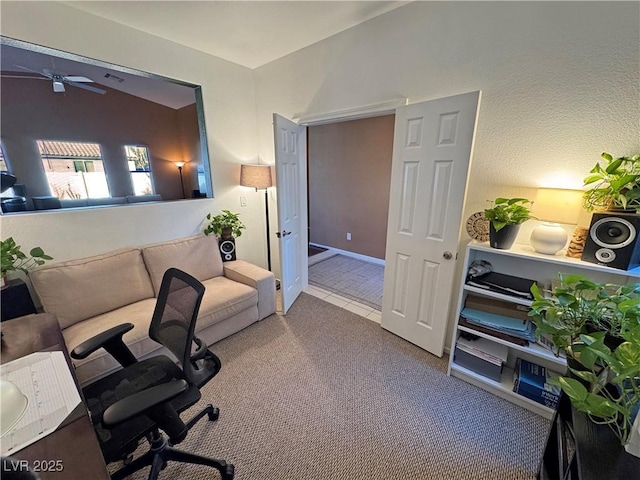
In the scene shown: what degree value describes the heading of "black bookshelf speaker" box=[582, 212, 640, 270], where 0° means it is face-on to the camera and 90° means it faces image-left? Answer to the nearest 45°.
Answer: approximately 0°

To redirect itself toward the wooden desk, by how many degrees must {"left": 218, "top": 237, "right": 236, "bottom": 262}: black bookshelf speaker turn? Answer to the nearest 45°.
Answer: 0° — it already faces it

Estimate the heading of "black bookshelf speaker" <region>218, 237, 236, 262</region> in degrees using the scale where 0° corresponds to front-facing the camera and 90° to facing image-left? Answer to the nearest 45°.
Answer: approximately 0°

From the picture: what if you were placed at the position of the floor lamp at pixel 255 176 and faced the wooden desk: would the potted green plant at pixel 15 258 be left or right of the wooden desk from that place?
right

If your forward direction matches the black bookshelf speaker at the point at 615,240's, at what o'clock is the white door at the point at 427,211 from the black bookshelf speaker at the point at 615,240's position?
The white door is roughly at 3 o'clock from the black bookshelf speaker.

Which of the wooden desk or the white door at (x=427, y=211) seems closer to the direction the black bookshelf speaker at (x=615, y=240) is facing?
the wooden desk

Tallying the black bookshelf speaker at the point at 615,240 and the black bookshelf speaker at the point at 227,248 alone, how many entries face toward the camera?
2
